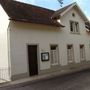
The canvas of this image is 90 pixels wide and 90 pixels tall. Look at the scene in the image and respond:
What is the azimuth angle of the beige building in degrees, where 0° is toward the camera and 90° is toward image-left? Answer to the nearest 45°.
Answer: approximately 315°
